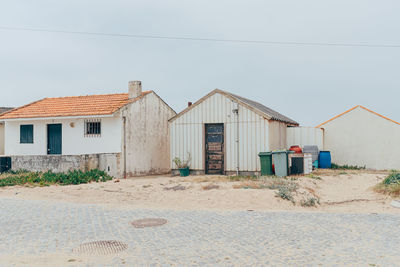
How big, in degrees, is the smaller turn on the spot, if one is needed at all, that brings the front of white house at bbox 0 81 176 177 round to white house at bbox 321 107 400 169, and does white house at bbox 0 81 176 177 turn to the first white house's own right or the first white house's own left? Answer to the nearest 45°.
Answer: approximately 135° to the first white house's own left

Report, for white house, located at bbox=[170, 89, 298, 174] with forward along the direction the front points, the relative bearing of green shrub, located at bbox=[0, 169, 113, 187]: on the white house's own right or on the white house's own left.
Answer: on the white house's own right

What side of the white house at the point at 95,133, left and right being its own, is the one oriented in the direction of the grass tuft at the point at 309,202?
left

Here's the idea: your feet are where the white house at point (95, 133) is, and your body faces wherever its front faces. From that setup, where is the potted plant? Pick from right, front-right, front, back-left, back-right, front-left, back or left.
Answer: left

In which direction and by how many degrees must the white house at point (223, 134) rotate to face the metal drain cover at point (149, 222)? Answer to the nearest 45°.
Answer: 0° — it already faces it

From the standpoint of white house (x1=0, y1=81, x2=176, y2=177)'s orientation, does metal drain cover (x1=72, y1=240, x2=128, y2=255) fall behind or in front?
in front

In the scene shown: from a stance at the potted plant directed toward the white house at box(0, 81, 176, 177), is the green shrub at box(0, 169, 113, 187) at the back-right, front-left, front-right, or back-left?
front-left

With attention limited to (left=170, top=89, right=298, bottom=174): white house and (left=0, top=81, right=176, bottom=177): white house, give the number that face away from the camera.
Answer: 0

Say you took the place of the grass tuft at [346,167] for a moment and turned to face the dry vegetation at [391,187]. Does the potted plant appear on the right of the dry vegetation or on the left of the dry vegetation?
right

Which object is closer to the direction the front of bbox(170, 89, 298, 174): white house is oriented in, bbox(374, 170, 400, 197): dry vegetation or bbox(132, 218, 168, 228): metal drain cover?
the metal drain cover

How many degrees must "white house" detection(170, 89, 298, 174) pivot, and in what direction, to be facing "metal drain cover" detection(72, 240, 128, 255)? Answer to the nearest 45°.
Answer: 0° — it already faces it

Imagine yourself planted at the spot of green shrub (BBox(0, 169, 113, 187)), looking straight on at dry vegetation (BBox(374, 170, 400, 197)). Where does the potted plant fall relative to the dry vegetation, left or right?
left

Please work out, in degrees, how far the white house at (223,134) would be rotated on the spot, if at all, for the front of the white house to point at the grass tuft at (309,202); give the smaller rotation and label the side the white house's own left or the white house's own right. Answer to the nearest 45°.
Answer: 0° — it already faces it

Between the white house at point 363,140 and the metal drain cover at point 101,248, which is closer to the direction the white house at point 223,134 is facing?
the metal drain cover

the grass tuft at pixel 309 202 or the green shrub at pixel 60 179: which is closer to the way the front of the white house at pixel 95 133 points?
the green shrub

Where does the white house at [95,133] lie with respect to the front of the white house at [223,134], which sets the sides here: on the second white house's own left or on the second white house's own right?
on the second white house's own right

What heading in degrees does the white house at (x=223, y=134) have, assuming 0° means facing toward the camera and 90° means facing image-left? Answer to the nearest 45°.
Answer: approximately 0°
